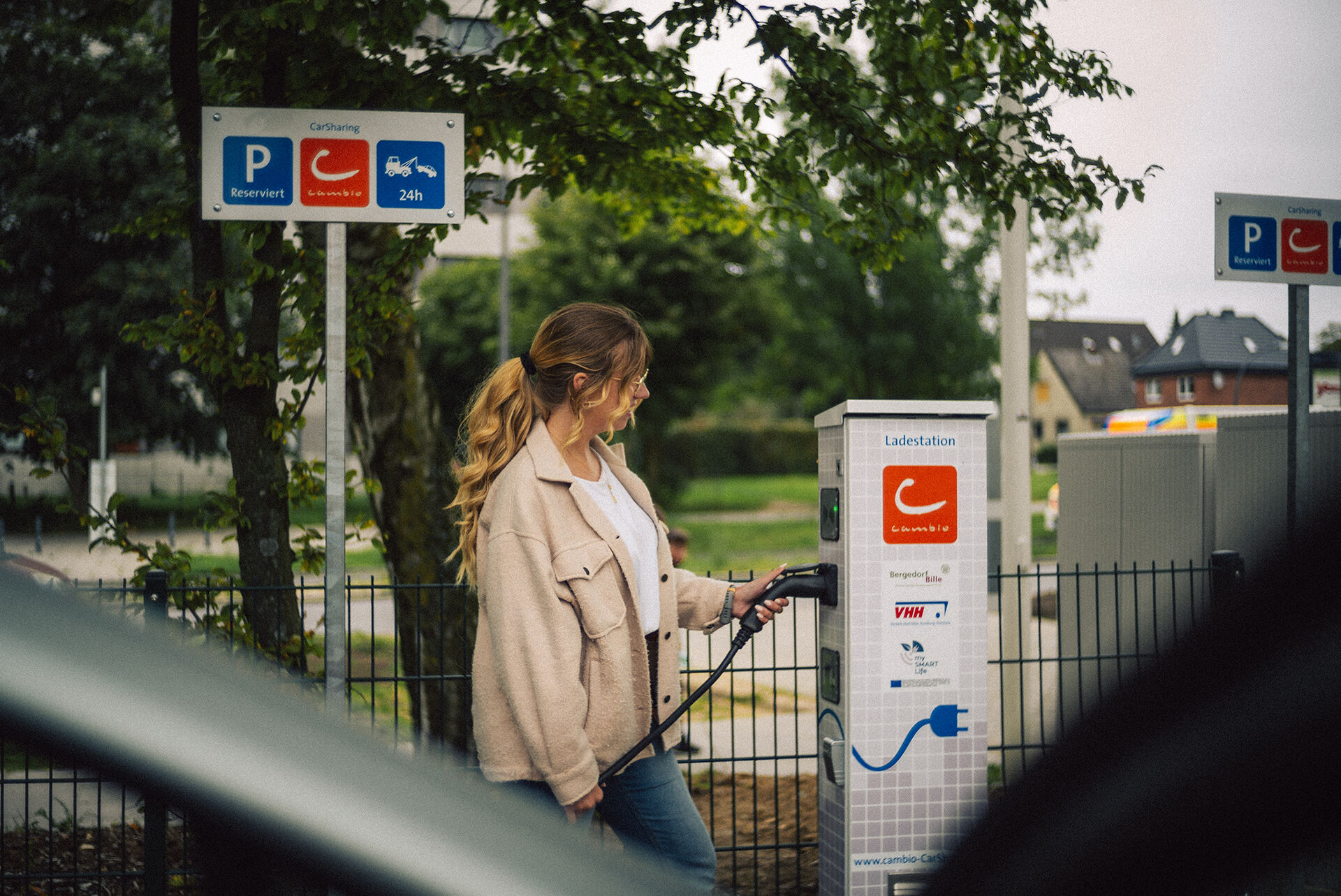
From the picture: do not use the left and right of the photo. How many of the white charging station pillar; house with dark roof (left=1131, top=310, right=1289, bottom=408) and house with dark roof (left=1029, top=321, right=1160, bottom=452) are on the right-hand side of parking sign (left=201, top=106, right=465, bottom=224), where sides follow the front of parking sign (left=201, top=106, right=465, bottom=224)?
0

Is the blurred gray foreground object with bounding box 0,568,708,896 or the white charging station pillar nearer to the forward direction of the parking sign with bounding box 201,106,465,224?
the blurred gray foreground object

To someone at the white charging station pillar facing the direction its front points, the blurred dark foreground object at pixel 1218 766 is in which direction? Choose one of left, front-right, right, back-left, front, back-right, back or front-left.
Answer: front

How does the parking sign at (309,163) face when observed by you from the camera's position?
facing the viewer

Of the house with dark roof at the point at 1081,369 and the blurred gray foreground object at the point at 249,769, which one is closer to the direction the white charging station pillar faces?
the blurred gray foreground object

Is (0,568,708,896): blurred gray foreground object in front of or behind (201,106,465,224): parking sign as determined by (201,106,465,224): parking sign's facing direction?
in front

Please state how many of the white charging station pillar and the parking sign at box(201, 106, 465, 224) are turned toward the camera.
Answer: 2

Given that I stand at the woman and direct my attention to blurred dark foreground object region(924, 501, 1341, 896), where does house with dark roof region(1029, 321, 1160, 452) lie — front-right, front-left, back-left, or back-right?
back-left

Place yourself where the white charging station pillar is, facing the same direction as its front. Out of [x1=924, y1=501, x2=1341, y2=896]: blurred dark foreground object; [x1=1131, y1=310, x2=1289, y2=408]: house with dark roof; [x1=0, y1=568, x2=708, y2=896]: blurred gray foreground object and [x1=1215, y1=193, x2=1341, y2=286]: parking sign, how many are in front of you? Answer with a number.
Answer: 2

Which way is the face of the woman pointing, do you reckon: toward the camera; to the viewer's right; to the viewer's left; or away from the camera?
to the viewer's right

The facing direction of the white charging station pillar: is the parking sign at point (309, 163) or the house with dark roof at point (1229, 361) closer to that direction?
the parking sign

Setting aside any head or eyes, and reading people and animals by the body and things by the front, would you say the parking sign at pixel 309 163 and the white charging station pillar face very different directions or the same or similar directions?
same or similar directions
